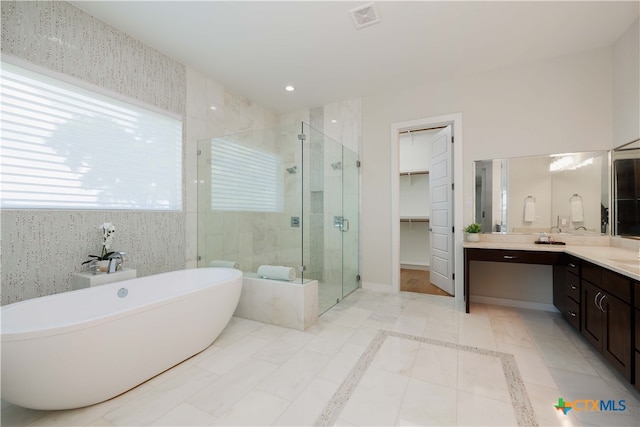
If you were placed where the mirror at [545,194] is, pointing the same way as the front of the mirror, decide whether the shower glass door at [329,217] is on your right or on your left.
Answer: on your right

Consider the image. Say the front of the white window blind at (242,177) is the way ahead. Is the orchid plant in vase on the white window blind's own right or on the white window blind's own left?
on the white window blind's own right

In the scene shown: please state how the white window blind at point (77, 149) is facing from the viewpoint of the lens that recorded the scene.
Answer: facing the viewer and to the right of the viewer

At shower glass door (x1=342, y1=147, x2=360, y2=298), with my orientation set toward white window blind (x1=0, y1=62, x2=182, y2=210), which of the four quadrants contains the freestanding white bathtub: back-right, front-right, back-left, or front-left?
front-left

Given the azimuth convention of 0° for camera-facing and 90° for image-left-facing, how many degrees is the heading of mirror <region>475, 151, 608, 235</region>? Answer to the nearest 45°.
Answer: approximately 0°

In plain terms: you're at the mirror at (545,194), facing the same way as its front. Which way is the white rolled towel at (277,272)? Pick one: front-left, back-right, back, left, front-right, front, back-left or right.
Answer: front-right

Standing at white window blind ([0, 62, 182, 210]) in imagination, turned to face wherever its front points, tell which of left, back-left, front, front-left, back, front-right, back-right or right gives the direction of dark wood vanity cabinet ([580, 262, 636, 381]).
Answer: front

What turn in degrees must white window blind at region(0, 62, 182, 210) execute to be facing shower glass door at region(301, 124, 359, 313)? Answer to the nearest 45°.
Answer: approximately 45° to its left

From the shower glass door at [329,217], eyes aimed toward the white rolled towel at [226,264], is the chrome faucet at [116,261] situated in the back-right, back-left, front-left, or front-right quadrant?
front-left

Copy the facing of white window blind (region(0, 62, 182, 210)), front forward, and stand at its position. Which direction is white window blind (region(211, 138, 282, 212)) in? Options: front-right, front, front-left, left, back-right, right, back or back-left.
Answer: front-left

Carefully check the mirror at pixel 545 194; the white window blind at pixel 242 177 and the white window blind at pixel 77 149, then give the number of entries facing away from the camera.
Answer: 0

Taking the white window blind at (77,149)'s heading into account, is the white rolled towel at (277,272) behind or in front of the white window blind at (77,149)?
in front

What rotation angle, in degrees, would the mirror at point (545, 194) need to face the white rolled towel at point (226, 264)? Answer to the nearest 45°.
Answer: approximately 45° to its right

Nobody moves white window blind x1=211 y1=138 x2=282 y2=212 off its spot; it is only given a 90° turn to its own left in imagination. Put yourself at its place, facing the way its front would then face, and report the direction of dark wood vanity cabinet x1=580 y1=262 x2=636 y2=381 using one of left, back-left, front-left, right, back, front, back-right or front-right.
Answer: right

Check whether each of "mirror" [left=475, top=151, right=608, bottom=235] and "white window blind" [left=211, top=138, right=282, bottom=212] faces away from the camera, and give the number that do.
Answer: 0

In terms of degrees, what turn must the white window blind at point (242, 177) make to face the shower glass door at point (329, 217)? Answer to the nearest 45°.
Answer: approximately 45° to its left
